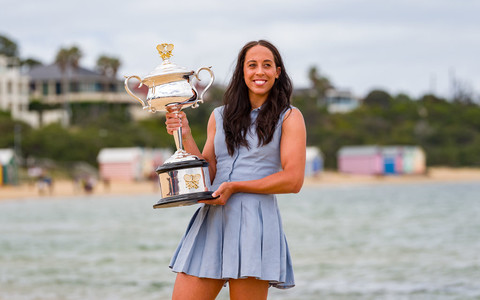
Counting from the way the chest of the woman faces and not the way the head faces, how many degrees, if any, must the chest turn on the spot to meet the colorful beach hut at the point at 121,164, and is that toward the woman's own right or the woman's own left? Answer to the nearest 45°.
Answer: approximately 135° to the woman's own right

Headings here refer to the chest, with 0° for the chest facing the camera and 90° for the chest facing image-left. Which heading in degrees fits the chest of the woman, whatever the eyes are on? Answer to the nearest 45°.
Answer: approximately 45°

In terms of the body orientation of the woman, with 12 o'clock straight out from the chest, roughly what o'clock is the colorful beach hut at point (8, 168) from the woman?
The colorful beach hut is roughly at 4 o'clock from the woman.
